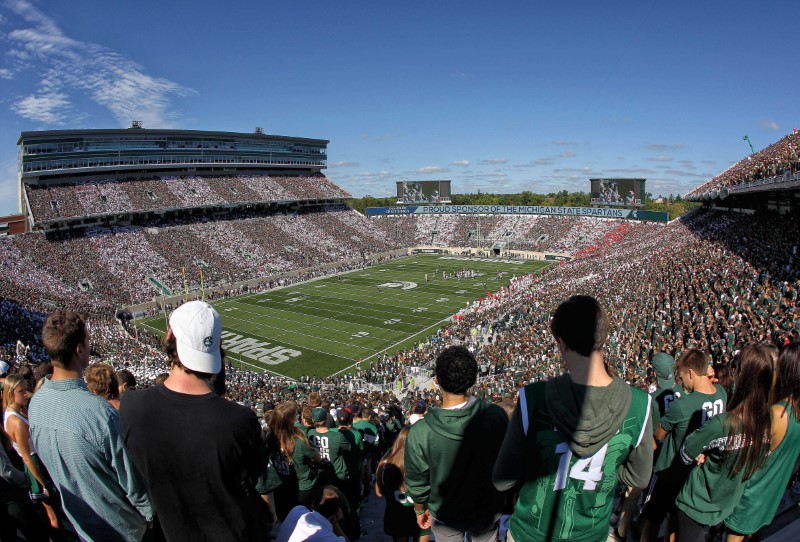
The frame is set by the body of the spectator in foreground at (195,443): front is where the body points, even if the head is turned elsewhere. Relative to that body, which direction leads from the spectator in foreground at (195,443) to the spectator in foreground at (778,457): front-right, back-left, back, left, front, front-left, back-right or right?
right

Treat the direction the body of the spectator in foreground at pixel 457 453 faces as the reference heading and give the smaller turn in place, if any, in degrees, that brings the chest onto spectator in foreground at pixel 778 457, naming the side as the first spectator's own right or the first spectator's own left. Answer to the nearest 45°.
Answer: approximately 90° to the first spectator's own right

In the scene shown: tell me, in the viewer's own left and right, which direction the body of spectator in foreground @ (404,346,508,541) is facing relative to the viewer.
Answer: facing away from the viewer

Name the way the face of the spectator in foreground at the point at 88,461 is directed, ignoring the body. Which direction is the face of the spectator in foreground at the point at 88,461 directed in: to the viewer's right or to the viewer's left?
to the viewer's right

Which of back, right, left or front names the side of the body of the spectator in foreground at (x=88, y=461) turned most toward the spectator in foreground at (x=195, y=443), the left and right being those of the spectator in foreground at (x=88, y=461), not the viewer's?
right

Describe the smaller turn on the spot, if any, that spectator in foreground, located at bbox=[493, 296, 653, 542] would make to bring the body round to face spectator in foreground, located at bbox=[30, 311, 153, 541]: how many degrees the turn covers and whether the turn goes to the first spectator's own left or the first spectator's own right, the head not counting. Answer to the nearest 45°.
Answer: approximately 90° to the first spectator's own left

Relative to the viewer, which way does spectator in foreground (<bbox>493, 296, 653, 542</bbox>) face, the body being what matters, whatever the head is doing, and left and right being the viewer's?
facing away from the viewer

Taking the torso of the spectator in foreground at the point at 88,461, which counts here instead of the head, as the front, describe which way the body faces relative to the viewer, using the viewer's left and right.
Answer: facing away from the viewer and to the right of the viewer

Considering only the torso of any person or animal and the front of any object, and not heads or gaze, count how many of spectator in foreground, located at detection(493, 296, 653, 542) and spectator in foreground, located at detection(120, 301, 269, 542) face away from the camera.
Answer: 2

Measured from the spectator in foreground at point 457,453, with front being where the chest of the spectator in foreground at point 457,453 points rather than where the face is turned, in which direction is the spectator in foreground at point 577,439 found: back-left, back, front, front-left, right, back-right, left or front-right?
back-right

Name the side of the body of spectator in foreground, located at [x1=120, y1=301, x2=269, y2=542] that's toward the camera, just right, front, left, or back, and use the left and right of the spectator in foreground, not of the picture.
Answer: back

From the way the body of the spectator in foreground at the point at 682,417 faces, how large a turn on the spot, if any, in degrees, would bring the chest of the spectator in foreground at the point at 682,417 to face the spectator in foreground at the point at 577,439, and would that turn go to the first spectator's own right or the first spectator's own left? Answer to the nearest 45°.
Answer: approximately 135° to the first spectator's own left

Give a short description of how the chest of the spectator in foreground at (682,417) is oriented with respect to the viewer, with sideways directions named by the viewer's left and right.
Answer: facing away from the viewer and to the left of the viewer

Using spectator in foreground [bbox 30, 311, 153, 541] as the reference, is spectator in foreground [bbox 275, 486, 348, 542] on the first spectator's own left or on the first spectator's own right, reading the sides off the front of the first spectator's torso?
on the first spectator's own right

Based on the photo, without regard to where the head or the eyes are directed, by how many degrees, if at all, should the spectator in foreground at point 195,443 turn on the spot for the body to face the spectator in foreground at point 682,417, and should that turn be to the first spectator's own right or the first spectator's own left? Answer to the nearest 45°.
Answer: approximately 90° to the first spectator's own right

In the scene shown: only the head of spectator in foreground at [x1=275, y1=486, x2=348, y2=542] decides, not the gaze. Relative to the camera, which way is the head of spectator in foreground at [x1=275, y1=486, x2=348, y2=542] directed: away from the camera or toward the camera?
away from the camera
